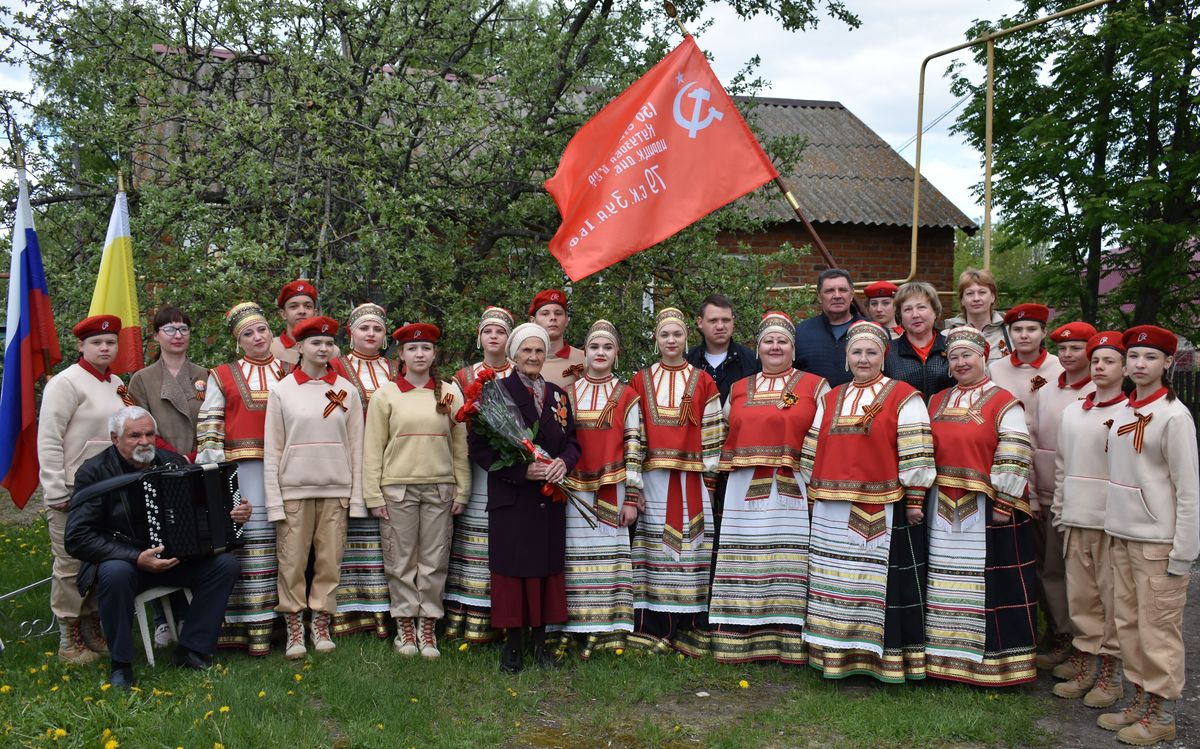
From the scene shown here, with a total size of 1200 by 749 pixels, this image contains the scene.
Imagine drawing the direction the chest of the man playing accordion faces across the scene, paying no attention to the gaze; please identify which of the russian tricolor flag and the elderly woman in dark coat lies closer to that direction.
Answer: the elderly woman in dark coat

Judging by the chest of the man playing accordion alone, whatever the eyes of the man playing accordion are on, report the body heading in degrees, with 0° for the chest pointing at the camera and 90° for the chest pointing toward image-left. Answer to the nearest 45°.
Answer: approximately 315°

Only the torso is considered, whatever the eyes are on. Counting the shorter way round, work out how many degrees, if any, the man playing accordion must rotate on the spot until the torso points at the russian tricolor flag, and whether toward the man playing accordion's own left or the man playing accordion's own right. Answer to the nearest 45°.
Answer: approximately 180°
